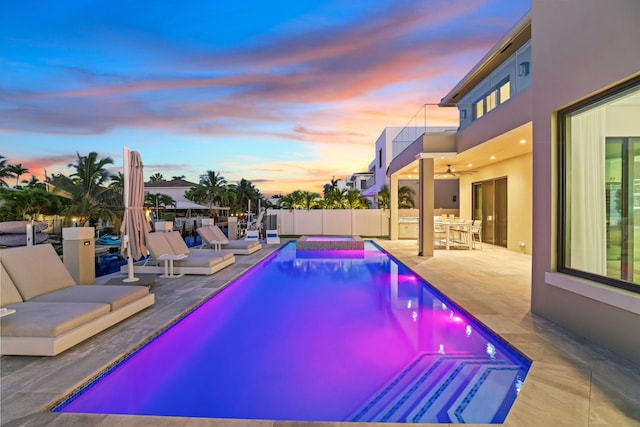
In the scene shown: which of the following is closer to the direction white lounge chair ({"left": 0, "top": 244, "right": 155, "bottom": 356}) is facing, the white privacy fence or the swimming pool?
the swimming pool

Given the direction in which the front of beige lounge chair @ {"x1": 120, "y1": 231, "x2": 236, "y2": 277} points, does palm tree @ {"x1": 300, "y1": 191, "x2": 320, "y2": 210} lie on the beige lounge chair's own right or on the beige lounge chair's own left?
on the beige lounge chair's own left

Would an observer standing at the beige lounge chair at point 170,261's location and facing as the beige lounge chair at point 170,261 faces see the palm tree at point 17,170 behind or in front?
behind

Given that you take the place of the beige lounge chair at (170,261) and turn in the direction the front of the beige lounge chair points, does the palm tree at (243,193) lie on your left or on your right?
on your left

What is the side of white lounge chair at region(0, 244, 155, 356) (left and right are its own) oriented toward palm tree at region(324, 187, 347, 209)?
left

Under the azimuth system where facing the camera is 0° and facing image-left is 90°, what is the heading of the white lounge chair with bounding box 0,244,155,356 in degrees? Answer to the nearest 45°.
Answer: approximately 315°

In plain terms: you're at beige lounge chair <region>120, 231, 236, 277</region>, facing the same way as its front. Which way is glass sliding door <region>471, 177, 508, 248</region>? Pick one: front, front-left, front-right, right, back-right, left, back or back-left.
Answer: front-left

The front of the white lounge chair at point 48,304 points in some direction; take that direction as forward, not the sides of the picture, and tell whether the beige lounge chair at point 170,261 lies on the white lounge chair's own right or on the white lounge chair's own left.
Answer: on the white lounge chair's own left

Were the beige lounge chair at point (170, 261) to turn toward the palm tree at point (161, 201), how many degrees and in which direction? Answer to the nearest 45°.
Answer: approximately 135° to its left

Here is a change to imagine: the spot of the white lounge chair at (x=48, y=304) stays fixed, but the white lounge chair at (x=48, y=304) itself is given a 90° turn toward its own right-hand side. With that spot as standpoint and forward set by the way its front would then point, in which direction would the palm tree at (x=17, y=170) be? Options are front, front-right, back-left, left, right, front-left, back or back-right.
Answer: back-right
